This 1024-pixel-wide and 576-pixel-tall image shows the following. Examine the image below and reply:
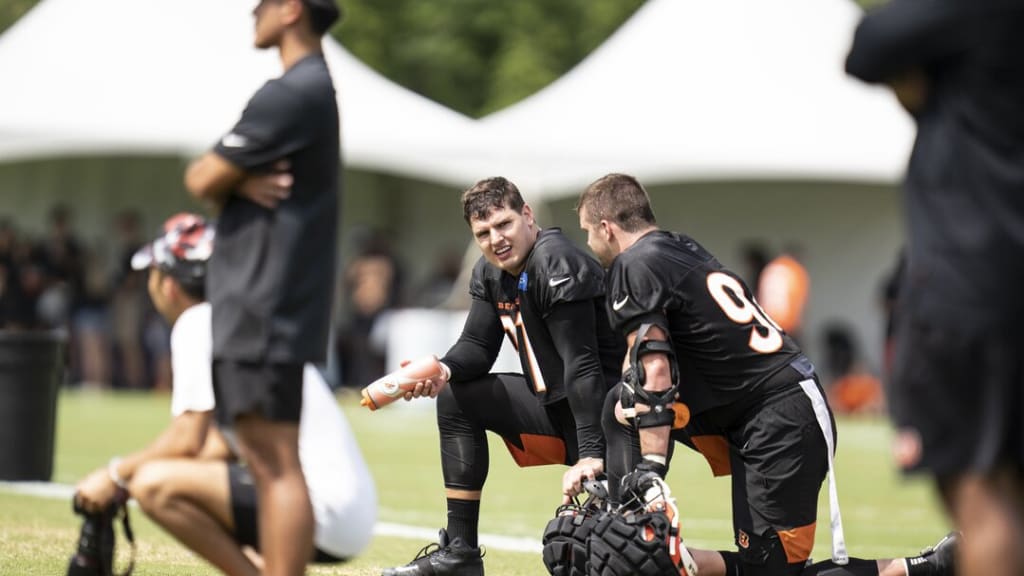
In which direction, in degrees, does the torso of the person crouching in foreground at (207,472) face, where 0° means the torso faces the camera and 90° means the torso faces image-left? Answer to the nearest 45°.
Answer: approximately 90°

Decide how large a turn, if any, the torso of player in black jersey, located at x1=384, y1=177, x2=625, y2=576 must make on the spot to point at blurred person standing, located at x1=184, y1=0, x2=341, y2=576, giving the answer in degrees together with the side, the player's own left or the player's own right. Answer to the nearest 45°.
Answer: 0° — they already face them

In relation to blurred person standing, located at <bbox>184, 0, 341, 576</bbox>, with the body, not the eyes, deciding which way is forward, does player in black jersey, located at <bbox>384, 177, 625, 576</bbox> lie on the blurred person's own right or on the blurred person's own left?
on the blurred person's own right

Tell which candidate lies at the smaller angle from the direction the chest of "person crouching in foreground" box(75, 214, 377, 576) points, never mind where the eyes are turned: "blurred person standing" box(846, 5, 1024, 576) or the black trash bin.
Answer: the black trash bin

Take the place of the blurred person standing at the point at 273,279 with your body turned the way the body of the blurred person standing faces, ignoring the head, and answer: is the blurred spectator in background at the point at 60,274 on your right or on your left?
on your right

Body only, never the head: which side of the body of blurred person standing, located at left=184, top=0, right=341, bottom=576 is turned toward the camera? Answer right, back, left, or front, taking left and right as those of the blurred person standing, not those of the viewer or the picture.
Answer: left

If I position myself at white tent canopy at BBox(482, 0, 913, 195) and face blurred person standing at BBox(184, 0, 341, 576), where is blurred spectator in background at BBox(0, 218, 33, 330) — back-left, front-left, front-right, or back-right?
front-right

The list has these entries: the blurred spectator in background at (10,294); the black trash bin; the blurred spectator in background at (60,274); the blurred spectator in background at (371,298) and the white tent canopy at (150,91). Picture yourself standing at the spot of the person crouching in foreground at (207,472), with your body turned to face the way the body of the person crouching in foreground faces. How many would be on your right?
5

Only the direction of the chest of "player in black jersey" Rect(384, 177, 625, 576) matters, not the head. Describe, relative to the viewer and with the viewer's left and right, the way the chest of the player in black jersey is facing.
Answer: facing the viewer and to the left of the viewer

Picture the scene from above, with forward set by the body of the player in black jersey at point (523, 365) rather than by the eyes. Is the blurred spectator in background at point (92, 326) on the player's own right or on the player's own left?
on the player's own right

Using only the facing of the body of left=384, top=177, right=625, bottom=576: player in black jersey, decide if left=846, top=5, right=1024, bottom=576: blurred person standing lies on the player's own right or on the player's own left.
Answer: on the player's own left
